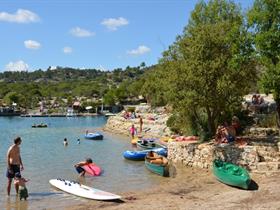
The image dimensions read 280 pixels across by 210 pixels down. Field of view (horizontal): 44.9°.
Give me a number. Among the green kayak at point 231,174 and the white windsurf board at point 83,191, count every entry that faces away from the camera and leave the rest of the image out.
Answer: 0

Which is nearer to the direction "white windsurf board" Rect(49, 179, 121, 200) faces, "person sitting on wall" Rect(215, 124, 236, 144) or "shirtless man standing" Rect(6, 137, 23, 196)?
the person sitting on wall

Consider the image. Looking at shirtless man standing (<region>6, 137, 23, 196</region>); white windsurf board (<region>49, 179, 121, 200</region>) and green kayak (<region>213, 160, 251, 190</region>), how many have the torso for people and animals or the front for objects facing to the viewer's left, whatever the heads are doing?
0

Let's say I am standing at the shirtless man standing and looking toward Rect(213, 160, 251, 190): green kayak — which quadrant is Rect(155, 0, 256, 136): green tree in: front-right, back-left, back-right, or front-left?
front-left

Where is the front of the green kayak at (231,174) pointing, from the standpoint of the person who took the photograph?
facing the viewer and to the right of the viewer

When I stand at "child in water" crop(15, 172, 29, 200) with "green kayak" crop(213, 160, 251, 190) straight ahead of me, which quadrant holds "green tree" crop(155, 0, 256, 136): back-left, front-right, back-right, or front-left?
front-left

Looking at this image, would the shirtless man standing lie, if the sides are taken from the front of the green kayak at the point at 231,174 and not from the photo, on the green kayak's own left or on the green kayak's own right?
on the green kayak's own right

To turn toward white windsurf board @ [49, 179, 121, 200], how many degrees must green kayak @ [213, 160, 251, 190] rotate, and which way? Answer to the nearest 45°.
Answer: approximately 135° to its right

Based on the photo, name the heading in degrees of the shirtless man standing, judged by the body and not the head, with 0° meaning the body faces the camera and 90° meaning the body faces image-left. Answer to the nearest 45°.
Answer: approximately 225°

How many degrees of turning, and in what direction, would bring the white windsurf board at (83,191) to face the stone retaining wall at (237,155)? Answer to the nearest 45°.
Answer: approximately 45° to its left

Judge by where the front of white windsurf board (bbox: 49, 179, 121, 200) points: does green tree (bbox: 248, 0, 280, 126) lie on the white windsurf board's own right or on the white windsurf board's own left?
on the white windsurf board's own left
